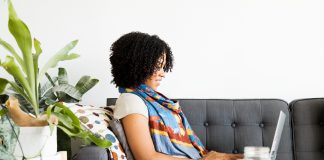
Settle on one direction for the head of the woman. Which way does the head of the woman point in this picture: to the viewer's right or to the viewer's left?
to the viewer's right

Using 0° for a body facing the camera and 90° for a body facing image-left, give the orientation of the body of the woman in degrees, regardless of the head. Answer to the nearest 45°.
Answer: approximately 270°

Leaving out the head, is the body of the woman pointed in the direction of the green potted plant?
no

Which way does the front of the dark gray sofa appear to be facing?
toward the camera

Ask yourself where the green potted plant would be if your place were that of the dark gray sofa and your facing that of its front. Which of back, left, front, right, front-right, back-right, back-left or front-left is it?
front-right
